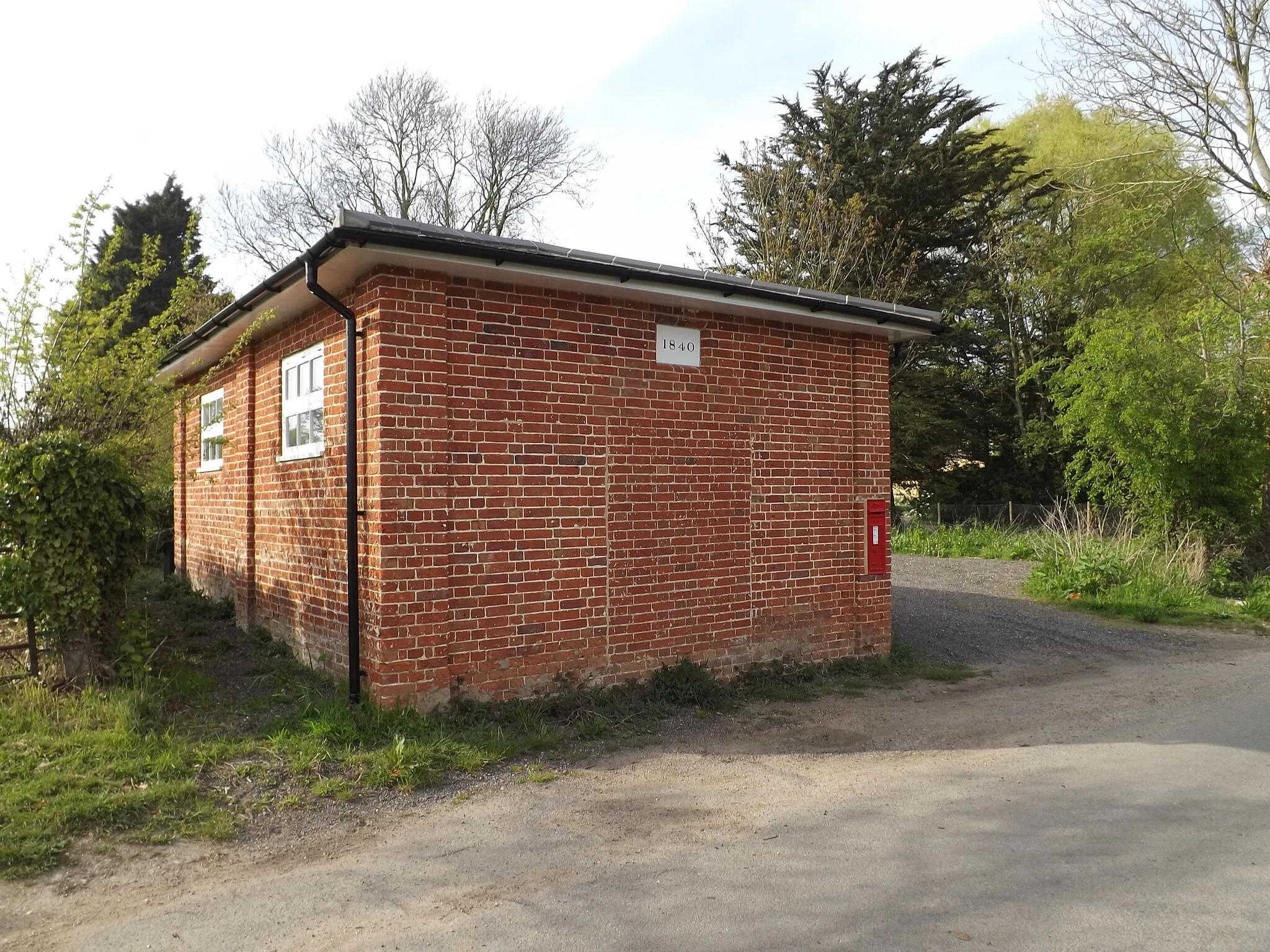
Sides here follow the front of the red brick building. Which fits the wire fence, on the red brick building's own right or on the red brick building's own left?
on the red brick building's own left

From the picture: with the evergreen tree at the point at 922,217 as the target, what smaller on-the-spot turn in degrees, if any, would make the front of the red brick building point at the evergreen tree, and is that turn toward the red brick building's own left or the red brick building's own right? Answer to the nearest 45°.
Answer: approximately 90° to the red brick building's own left

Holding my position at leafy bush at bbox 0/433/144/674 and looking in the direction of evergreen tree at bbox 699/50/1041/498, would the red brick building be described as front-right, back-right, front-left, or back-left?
front-right

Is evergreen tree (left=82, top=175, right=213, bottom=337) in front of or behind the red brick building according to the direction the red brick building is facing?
behind

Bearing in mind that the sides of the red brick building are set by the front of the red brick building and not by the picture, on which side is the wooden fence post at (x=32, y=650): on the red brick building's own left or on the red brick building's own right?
on the red brick building's own right

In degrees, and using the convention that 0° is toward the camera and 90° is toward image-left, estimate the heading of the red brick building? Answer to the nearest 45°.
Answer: approximately 315°

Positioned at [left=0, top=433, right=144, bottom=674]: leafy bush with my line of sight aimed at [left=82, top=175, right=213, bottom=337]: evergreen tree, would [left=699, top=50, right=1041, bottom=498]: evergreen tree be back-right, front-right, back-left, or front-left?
front-right
